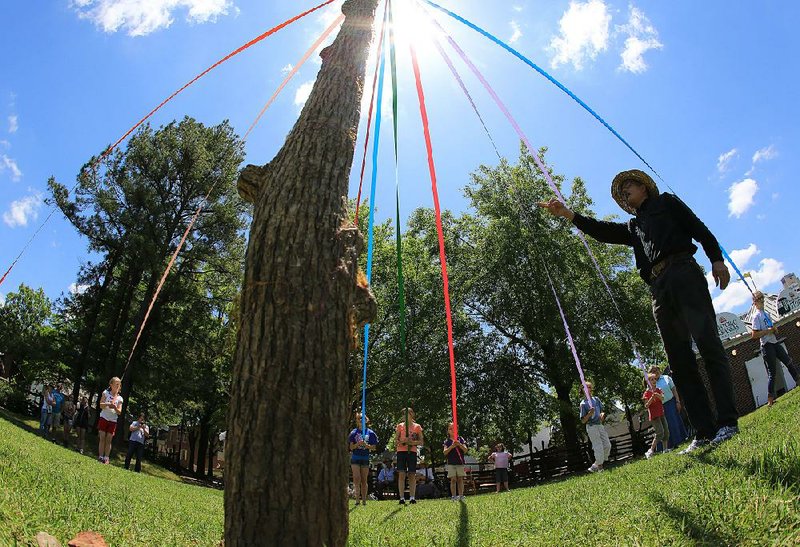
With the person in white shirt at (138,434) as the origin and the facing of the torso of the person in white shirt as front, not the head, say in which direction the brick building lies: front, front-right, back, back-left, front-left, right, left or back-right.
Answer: left

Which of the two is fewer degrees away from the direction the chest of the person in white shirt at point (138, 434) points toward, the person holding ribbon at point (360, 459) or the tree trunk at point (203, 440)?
the person holding ribbon

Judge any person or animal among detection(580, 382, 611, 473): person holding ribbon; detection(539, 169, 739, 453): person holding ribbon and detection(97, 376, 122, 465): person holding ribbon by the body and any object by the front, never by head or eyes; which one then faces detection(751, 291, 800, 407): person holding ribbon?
detection(97, 376, 122, 465): person holding ribbon

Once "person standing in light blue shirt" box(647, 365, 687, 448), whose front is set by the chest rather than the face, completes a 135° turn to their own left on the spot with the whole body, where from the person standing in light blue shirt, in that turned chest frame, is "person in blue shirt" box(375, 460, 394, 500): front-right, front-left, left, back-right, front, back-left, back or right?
back-left

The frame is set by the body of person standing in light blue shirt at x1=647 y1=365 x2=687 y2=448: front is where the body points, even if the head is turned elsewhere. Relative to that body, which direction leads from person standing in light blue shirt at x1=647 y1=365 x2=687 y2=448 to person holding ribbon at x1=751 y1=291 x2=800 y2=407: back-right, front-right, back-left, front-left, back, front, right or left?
left

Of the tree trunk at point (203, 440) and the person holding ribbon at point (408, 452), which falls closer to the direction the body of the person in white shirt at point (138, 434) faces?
the person holding ribbon

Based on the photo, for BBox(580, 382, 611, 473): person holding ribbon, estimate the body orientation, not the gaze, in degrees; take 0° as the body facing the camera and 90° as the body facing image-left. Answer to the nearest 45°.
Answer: approximately 45°

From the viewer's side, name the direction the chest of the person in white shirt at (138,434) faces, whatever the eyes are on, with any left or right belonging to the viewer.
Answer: facing the viewer

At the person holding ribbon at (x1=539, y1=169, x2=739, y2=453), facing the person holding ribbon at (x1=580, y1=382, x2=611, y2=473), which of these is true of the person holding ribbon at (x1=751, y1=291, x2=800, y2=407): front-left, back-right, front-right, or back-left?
front-right

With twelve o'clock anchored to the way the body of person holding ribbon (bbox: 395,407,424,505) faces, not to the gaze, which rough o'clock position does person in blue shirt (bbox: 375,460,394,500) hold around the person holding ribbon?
The person in blue shirt is roughly at 6 o'clock from the person holding ribbon.

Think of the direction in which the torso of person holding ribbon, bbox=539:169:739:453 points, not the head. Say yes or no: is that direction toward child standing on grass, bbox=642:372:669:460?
no

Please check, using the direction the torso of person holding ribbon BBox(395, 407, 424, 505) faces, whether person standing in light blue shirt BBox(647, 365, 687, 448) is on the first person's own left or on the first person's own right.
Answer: on the first person's own left

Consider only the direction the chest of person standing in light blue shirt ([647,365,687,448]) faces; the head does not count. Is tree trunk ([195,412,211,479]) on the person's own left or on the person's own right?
on the person's own right

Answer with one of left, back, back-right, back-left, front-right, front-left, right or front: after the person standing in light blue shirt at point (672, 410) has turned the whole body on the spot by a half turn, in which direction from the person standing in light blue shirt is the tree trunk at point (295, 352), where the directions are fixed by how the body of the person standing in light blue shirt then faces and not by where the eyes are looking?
back-right

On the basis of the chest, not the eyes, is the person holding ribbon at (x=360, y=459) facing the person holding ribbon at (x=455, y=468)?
no

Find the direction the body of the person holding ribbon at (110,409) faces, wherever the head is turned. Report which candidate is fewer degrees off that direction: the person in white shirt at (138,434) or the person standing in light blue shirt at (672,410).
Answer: the person standing in light blue shirt

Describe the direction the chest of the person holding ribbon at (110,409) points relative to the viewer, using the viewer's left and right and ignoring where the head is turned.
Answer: facing the viewer and to the right of the viewer

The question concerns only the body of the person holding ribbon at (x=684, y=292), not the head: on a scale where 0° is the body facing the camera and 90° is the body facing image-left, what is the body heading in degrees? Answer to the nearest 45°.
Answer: approximately 45°

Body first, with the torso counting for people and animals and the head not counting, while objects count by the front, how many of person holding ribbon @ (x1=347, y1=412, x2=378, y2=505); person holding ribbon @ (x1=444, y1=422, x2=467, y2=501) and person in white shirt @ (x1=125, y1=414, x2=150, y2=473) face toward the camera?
3

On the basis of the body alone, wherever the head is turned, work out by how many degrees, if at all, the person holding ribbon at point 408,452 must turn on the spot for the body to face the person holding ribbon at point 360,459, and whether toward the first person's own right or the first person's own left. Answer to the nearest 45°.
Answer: approximately 90° to the first person's own right
